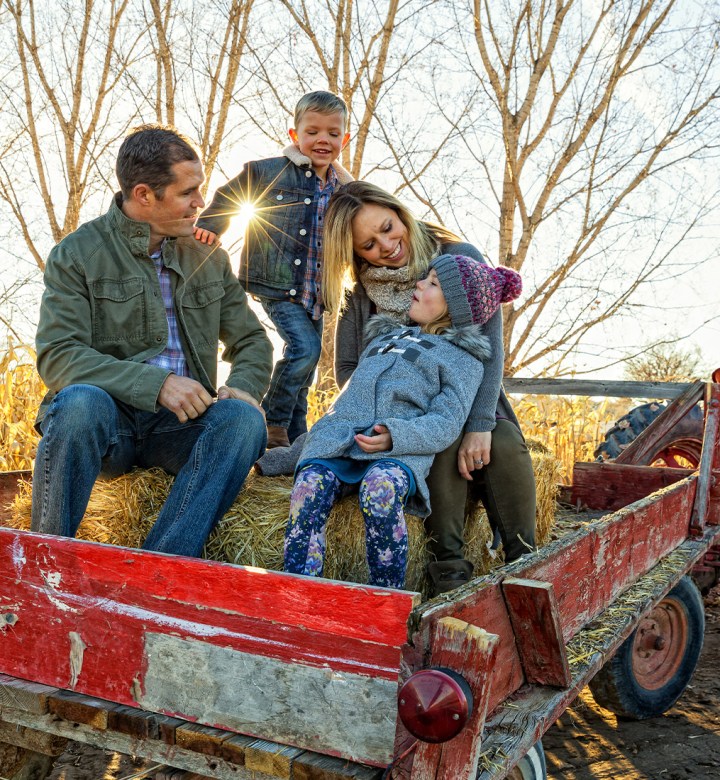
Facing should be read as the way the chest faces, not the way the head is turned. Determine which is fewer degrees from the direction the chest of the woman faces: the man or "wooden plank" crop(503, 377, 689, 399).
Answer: the man

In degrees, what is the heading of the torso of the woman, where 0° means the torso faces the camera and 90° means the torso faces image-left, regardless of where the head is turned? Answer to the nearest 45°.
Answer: approximately 0°

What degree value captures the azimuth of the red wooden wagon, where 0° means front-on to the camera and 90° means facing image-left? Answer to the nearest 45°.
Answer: approximately 225°

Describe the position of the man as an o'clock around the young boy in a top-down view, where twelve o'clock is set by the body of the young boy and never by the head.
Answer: The man is roughly at 2 o'clock from the young boy.

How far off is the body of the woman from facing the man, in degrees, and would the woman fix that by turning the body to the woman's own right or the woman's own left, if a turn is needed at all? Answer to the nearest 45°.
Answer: approximately 90° to the woman's own right
